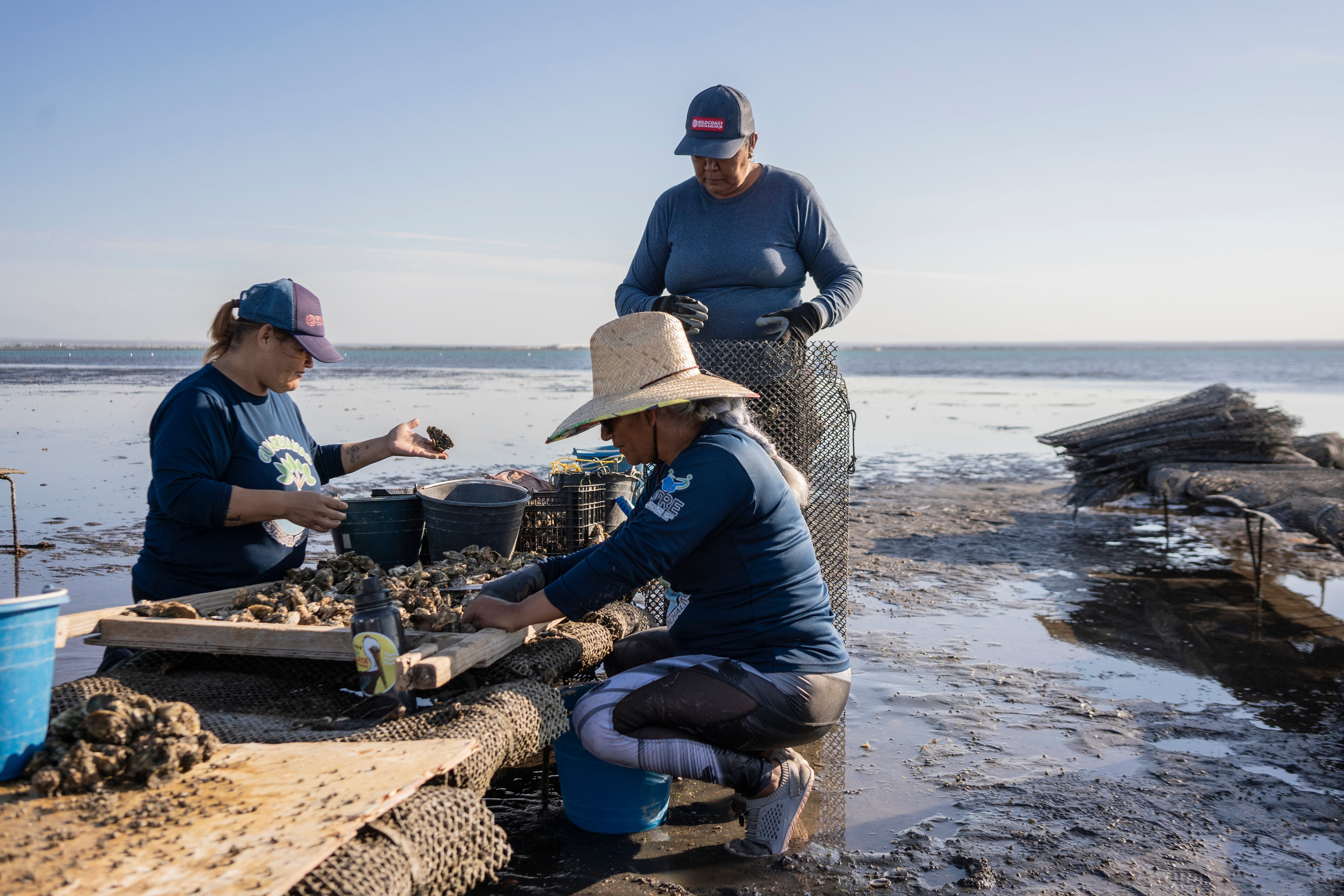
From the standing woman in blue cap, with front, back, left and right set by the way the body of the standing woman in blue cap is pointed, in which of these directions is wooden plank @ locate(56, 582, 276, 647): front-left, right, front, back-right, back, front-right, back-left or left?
front-right

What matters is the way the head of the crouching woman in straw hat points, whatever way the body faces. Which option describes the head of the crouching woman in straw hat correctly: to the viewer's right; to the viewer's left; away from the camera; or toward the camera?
to the viewer's left

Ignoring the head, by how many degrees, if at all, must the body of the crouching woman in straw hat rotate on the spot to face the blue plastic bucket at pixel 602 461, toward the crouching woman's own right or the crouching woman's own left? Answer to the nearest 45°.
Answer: approximately 90° to the crouching woman's own right

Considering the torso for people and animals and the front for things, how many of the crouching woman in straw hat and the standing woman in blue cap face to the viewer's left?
1

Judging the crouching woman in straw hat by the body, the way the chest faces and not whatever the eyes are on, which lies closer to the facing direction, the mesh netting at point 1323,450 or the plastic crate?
the plastic crate

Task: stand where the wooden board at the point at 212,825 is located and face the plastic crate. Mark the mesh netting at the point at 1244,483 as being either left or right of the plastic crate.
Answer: right

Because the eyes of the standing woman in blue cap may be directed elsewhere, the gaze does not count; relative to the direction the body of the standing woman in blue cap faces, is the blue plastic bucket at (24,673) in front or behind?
in front

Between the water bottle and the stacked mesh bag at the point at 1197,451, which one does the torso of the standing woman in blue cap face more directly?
the water bottle

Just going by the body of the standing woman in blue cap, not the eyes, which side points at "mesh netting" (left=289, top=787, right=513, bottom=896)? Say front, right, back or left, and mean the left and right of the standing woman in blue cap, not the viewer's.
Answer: front

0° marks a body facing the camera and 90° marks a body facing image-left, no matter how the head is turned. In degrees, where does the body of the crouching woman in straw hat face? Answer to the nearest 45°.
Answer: approximately 90°

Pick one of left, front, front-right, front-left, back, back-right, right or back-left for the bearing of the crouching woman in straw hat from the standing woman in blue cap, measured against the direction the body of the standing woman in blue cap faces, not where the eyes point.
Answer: front

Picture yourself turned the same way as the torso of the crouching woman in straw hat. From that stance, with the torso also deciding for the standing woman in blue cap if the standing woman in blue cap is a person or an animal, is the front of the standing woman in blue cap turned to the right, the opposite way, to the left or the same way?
to the left

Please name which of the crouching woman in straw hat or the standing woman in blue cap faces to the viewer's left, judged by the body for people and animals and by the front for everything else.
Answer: the crouching woman in straw hat

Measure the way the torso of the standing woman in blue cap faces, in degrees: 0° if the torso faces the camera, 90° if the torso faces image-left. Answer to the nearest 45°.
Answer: approximately 0°
